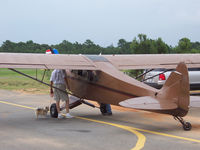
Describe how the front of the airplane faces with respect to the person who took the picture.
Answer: facing away from the viewer and to the left of the viewer

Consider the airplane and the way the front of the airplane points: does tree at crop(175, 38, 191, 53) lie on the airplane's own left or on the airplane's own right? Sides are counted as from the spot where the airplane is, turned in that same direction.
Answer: on the airplane's own right
